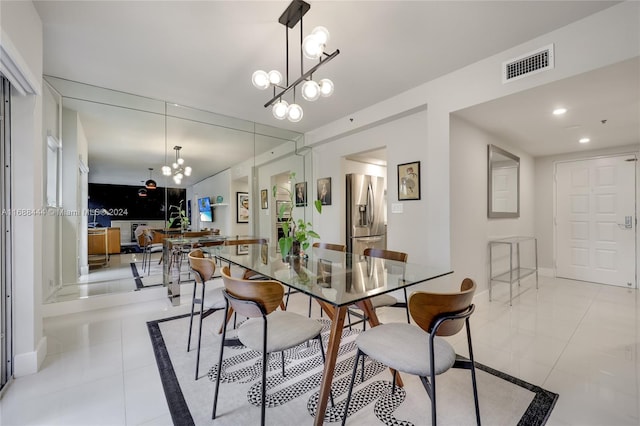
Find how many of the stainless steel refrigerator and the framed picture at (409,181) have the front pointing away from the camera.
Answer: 0

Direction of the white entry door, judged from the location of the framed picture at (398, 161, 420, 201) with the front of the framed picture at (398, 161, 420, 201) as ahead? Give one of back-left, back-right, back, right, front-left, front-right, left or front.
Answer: back

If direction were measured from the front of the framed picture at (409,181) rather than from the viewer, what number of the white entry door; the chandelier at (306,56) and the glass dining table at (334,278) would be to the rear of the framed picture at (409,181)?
1

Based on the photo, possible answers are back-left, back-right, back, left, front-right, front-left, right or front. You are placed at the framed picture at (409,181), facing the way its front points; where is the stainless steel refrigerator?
right

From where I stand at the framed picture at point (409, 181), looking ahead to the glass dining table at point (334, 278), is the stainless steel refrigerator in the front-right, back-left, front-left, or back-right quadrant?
back-right

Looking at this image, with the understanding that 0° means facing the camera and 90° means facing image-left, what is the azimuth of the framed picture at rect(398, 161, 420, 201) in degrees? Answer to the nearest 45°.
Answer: approximately 45°

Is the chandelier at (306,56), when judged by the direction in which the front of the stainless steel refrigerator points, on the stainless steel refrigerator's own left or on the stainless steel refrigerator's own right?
on the stainless steel refrigerator's own right

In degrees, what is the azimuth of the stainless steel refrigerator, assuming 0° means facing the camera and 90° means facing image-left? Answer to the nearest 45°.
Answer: approximately 315°

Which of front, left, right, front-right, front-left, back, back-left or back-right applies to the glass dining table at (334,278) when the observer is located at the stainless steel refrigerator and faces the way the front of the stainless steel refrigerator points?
front-right

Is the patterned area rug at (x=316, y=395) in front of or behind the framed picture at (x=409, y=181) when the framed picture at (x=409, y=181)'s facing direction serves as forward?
in front

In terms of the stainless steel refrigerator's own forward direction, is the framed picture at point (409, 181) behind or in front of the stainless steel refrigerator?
in front

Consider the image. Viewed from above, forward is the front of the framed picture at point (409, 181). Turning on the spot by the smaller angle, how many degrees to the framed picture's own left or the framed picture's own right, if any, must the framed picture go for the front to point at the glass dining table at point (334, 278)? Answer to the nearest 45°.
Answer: approximately 45° to the framed picture's own left

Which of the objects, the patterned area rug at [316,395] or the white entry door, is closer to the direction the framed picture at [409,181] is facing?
the patterned area rug
